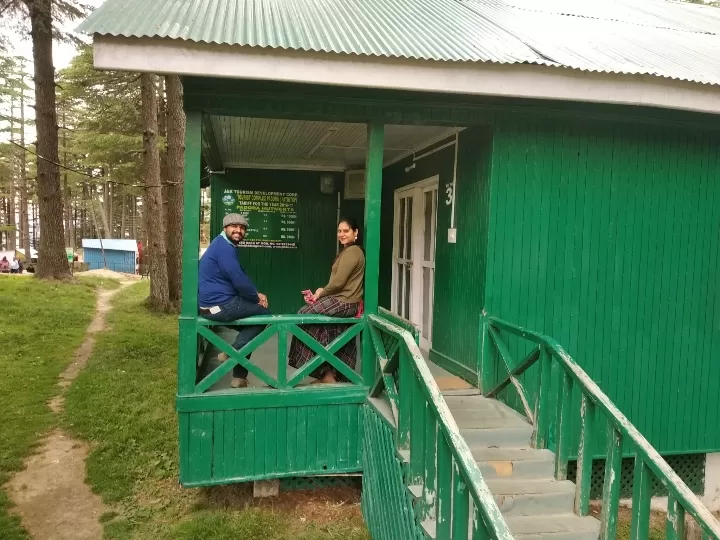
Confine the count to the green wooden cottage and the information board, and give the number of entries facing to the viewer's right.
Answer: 0

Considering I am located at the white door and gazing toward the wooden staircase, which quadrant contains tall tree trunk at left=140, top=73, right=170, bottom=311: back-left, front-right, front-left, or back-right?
back-right

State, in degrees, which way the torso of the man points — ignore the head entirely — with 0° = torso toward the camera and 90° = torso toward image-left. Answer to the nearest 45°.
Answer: approximately 270°

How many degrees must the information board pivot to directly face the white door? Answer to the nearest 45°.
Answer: approximately 45° to its left

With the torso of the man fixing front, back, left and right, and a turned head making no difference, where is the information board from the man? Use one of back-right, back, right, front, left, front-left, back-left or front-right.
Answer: left

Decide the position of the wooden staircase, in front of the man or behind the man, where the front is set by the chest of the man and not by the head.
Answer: in front

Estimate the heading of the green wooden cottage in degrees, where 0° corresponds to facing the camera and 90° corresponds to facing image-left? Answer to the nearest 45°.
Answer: approximately 0°

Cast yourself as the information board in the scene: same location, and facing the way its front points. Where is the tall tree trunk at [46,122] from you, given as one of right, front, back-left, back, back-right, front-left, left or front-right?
back-right
